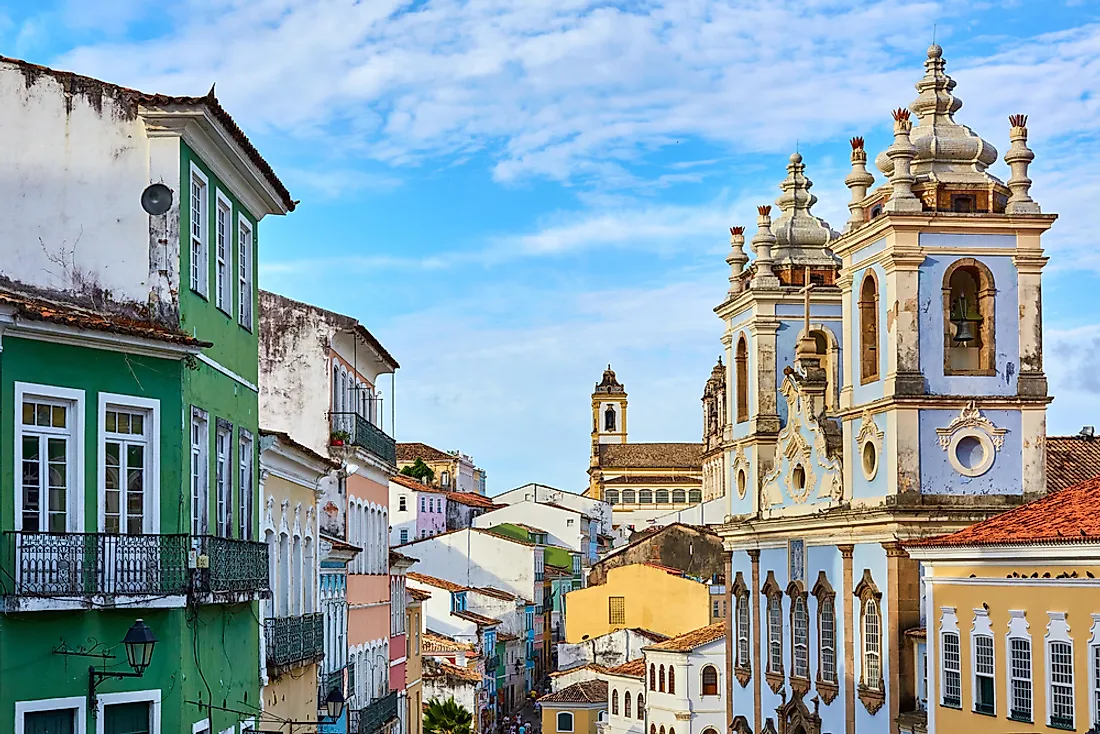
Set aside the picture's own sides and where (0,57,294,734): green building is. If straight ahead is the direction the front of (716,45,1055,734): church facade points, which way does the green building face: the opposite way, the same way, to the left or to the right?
to the left

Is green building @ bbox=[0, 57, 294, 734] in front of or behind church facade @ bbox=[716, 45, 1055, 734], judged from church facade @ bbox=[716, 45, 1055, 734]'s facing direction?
in front

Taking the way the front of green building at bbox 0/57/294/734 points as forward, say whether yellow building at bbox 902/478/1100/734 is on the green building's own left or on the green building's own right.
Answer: on the green building's own left

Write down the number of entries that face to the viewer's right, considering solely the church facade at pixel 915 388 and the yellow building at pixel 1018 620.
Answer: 0

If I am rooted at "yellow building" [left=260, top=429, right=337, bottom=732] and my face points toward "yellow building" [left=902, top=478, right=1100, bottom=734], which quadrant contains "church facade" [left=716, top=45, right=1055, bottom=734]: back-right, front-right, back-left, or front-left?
front-left

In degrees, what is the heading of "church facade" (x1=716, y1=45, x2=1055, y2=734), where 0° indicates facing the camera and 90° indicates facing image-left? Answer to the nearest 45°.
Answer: approximately 45°

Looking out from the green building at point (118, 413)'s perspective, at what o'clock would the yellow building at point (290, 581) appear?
The yellow building is roughly at 8 o'clock from the green building.

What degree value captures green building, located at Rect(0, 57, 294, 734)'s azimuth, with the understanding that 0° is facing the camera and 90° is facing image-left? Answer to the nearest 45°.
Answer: approximately 315°

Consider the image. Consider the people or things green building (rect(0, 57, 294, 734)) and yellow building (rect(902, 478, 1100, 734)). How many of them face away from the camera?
0

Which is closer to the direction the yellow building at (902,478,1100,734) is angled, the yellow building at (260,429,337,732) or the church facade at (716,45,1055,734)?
the yellow building

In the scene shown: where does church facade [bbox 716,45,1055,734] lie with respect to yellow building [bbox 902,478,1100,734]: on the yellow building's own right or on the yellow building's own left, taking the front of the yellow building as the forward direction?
on the yellow building's own right

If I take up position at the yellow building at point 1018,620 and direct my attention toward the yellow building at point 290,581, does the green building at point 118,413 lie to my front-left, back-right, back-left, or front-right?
front-left

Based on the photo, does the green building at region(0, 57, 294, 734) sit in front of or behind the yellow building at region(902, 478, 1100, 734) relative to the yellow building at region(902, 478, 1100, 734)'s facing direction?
in front

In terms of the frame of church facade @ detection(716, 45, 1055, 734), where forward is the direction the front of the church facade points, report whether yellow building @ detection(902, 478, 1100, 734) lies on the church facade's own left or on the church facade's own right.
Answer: on the church facade's own left
